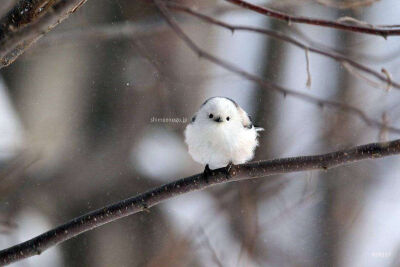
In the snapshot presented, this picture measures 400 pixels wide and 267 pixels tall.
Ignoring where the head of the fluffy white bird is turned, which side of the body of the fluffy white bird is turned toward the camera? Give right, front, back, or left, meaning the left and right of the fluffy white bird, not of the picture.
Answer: front

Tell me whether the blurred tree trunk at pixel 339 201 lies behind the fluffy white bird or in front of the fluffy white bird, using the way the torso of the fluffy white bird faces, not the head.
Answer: behind
